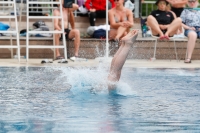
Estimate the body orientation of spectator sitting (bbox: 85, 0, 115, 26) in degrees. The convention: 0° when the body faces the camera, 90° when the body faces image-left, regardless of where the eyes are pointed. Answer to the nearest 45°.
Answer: approximately 45°

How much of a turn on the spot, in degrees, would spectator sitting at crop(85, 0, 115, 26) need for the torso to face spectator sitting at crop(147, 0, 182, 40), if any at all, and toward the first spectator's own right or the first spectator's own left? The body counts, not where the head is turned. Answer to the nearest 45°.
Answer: approximately 90° to the first spectator's own left

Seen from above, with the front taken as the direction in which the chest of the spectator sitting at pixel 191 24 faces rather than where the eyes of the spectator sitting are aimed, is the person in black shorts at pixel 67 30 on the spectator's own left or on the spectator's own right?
on the spectator's own right

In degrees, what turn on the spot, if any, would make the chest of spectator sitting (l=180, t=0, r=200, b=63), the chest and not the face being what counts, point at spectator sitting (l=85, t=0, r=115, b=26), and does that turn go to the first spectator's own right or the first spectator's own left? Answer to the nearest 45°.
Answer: approximately 90° to the first spectator's own right

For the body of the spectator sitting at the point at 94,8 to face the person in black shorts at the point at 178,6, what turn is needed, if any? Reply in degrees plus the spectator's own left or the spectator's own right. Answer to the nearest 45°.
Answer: approximately 135° to the spectator's own left

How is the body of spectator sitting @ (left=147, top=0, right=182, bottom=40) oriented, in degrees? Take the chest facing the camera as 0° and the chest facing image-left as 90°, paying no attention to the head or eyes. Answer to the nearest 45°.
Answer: approximately 0°

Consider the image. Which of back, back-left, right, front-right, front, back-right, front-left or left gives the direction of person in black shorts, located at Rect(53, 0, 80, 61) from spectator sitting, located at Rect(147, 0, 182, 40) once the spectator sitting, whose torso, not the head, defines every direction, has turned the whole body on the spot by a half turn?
left

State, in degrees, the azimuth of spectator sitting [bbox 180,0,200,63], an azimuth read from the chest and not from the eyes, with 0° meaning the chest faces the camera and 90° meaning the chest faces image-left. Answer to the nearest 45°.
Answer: approximately 0°

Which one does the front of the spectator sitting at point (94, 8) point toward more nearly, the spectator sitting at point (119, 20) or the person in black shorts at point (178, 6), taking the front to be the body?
the spectator sitting

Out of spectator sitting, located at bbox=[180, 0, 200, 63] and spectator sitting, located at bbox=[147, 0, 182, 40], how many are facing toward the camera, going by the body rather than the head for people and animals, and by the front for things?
2

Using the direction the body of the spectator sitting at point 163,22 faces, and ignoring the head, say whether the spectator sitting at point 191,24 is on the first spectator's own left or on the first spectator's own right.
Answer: on the first spectator's own left

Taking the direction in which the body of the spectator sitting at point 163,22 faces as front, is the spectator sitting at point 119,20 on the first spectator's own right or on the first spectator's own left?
on the first spectator's own right
